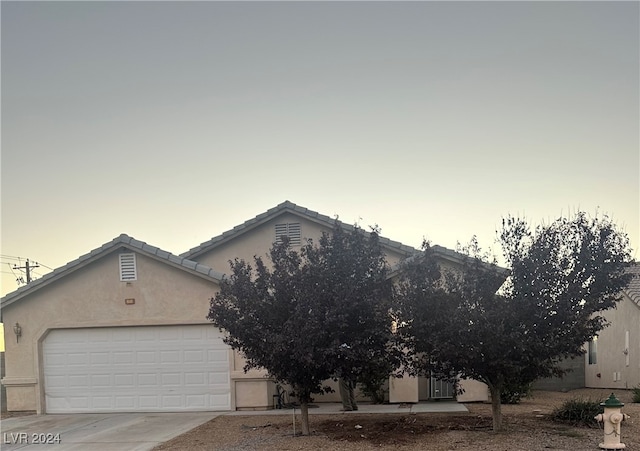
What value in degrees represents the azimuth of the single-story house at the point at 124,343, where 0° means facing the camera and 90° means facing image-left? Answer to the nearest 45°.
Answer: approximately 0°

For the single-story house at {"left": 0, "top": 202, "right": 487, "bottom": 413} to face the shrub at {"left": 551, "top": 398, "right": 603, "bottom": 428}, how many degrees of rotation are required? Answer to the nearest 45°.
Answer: approximately 45° to its left

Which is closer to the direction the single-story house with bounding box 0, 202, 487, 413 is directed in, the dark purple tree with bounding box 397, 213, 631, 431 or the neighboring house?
the dark purple tree
